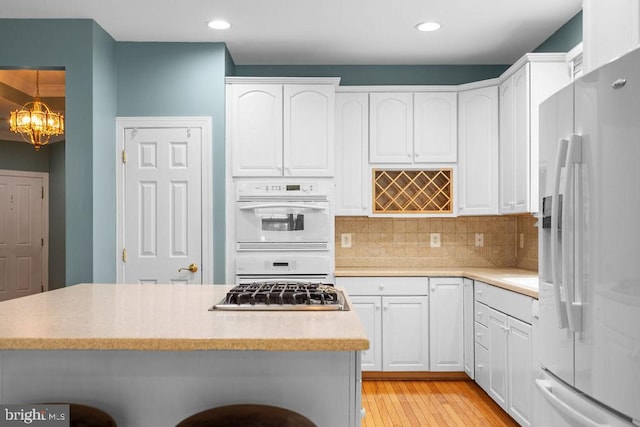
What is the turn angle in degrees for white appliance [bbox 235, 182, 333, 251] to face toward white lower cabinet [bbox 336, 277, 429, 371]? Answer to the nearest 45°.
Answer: approximately 90° to its left

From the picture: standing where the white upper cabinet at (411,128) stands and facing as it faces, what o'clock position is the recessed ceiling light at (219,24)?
The recessed ceiling light is roughly at 2 o'clock from the white upper cabinet.

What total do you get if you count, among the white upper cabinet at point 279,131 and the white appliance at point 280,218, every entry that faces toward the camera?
2

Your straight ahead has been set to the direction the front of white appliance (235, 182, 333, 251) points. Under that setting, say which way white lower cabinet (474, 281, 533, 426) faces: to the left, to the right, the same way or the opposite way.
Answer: to the right

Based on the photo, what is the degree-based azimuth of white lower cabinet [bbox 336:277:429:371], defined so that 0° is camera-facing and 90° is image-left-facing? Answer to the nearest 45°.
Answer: approximately 0°

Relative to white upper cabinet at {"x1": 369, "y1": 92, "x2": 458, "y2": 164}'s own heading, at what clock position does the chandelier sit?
The chandelier is roughly at 3 o'clock from the white upper cabinet.

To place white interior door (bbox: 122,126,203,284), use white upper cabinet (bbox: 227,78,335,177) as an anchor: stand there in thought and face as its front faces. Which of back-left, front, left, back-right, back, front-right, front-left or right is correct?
right

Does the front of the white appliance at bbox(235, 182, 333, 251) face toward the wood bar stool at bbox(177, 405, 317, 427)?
yes

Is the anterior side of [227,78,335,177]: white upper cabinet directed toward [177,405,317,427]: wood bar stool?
yes

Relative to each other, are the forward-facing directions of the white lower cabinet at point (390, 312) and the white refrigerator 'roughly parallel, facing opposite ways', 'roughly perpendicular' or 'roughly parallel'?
roughly perpendicular
